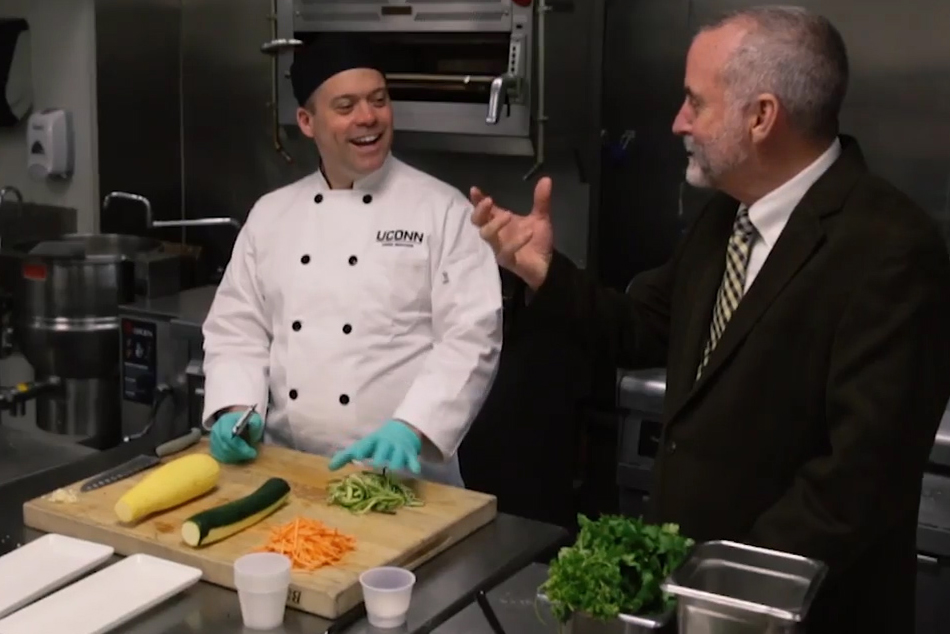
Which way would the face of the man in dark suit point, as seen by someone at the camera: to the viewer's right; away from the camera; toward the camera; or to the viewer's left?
to the viewer's left

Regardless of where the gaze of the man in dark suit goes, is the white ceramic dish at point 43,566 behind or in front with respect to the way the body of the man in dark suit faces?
in front

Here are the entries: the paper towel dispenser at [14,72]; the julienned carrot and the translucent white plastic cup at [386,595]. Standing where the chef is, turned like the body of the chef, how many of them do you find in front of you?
2

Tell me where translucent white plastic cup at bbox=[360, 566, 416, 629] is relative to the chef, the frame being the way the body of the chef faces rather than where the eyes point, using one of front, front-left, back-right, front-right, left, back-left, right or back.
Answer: front

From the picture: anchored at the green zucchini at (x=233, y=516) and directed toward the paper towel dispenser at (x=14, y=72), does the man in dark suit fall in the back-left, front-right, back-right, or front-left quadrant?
back-right

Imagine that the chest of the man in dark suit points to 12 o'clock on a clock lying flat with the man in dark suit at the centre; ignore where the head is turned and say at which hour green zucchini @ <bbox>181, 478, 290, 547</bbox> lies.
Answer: The green zucchini is roughly at 1 o'clock from the man in dark suit.

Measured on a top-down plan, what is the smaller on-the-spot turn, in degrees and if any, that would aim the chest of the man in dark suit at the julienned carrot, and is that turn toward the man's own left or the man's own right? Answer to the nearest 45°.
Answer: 0° — they already face it

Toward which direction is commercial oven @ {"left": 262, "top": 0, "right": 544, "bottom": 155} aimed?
toward the camera

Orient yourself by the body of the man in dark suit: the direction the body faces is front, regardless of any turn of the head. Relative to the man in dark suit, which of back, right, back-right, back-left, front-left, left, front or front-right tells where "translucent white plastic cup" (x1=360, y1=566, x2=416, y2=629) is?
front

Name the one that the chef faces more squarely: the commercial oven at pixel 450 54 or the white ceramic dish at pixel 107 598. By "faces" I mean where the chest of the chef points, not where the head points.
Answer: the white ceramic dish

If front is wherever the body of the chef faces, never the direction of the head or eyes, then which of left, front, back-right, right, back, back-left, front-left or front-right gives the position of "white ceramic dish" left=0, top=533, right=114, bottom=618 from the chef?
front-right

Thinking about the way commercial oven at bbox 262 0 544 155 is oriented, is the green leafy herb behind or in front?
in front

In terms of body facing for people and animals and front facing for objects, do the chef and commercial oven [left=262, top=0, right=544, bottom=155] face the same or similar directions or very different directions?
same or similar directions

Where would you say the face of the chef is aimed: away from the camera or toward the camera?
toward the camera

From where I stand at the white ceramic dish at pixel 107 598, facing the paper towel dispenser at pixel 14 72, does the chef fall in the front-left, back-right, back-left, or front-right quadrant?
front-right

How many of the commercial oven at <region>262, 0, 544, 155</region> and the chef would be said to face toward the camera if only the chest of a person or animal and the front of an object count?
2
